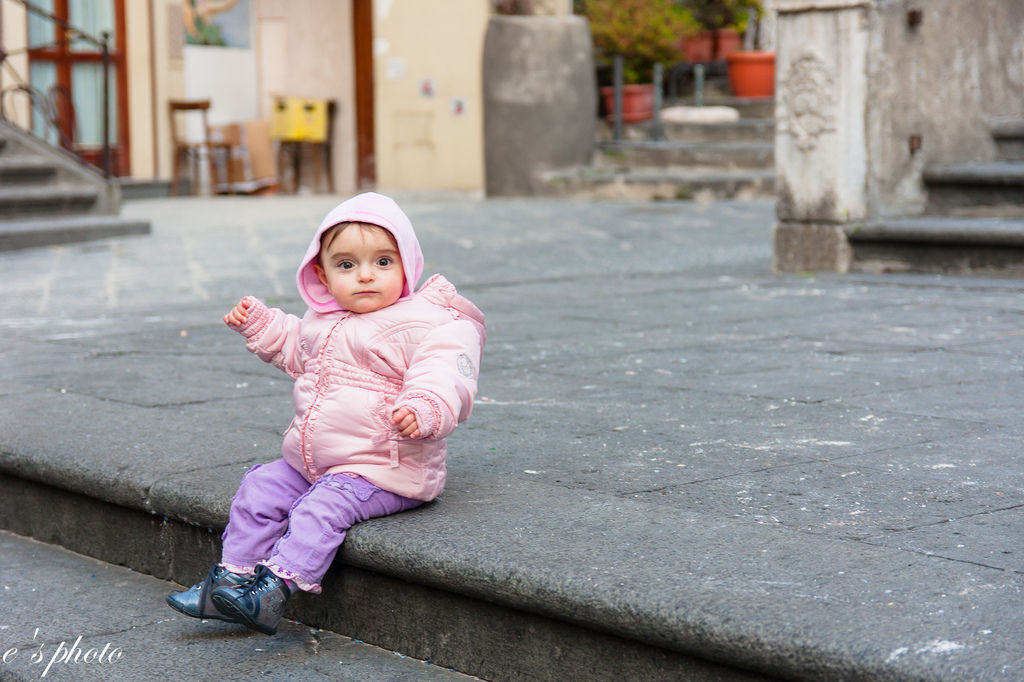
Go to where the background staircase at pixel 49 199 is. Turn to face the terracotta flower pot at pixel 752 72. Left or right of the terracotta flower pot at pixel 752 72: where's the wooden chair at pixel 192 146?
left

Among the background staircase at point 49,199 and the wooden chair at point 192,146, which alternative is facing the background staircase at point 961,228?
the background staircase at point 49,199

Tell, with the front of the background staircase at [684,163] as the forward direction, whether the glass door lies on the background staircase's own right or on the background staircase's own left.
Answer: on the background staircase's own right
